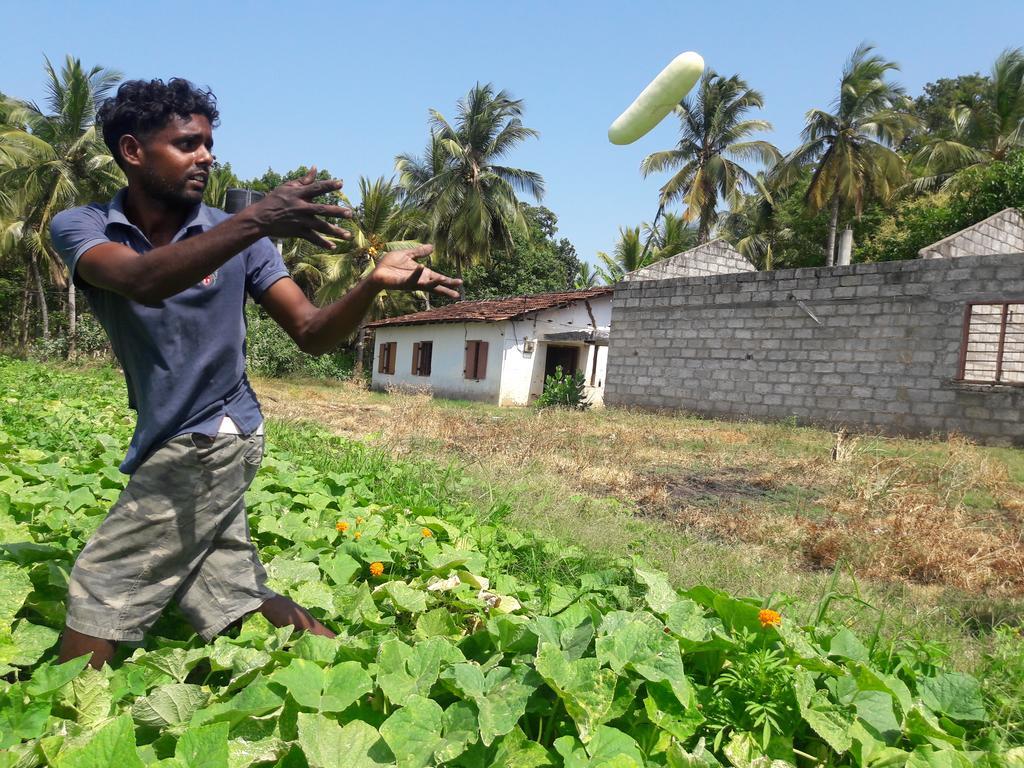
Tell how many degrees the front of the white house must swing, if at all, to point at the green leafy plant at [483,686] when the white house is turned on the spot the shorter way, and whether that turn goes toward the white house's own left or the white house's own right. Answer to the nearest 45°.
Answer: approximately 45° to the white house's own right

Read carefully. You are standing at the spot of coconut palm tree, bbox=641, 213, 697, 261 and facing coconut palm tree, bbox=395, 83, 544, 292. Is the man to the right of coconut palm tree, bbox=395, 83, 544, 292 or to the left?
left

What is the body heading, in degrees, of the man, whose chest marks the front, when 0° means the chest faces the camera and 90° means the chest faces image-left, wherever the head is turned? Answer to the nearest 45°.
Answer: approximately 315°

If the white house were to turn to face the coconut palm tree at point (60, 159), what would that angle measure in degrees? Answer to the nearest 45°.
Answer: approximately 135° to its right

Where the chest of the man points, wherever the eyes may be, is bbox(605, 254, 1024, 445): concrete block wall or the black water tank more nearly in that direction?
the concrete block wall
